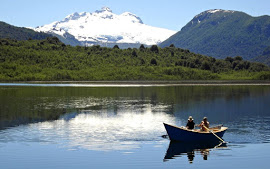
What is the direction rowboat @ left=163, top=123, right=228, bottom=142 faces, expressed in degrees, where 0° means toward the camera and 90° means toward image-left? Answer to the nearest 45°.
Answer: approximately 90°
